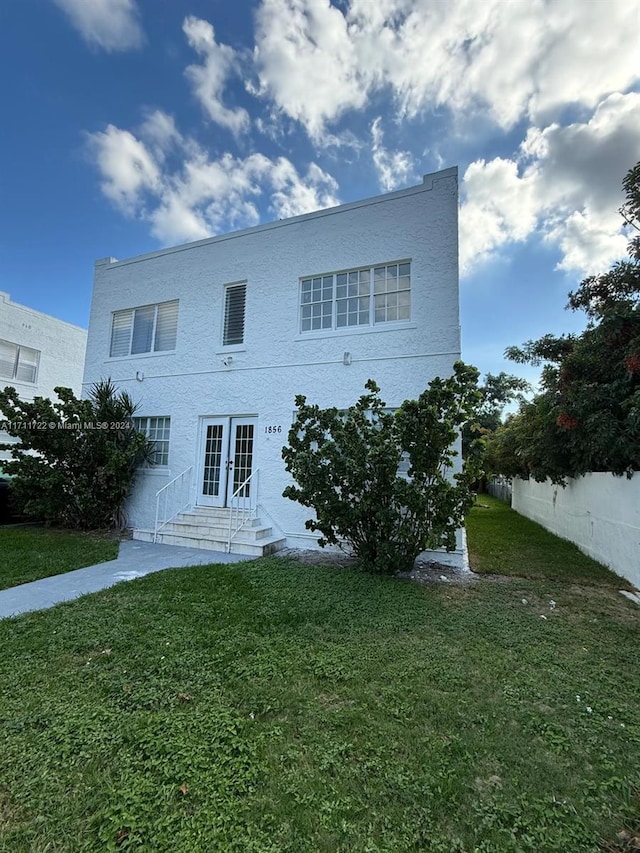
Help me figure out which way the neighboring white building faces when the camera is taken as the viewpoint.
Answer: facing the viewer and to the right of the viewer

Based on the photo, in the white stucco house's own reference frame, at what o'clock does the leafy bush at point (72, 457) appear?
The leafy bush is roughly at 2 o'clock from the white stucco house.

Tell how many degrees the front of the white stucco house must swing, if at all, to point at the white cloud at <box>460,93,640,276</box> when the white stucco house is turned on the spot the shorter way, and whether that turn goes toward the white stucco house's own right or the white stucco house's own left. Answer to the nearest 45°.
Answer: approximately 135° to the white stucco house's own left

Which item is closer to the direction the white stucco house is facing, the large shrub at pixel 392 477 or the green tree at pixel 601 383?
the large shrub

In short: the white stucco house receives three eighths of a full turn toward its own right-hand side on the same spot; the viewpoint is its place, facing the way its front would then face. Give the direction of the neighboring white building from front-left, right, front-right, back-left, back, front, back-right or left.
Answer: front-left

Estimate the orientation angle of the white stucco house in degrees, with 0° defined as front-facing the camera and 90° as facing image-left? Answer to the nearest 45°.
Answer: approximately 45°
